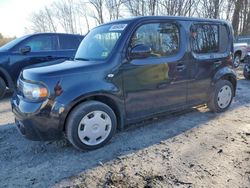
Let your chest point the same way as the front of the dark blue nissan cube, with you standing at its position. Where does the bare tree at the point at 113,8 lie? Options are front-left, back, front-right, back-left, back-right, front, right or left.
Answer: back-right

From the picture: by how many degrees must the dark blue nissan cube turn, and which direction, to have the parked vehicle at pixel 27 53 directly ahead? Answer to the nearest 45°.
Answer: approximately 90° to its right

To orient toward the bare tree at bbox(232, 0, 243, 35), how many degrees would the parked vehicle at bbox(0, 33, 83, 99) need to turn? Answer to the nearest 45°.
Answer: approximately 180°

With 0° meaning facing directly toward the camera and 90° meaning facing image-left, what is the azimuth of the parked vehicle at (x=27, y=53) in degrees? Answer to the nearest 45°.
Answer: approximately 45°

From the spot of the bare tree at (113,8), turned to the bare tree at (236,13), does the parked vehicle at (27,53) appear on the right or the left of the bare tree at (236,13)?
right

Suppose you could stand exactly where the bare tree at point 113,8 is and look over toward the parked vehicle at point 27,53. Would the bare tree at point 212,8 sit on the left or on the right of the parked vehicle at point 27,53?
left

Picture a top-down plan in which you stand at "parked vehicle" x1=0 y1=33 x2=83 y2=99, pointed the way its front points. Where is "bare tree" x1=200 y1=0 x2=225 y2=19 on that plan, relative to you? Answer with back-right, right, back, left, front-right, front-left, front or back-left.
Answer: back
